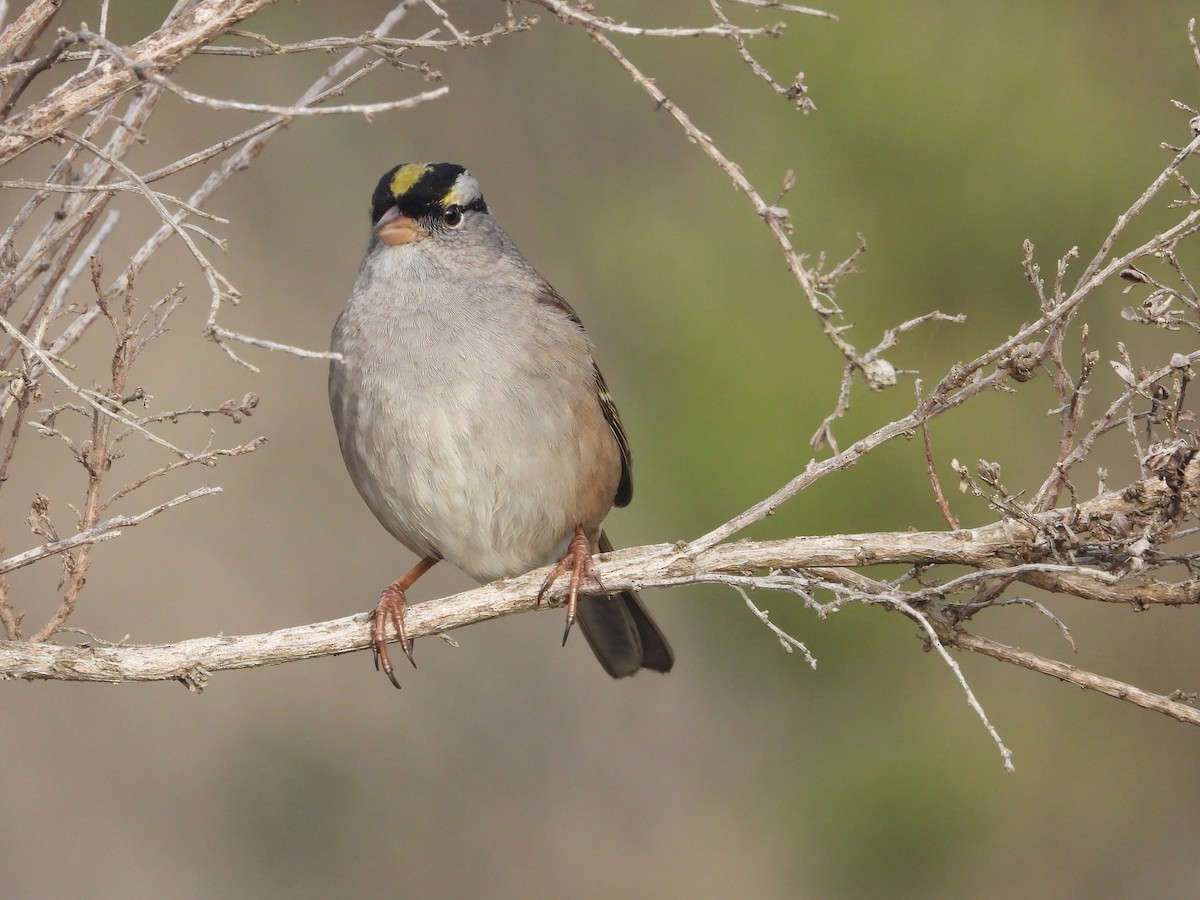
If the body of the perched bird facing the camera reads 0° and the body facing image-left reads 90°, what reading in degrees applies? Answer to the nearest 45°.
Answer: approximately 45°
